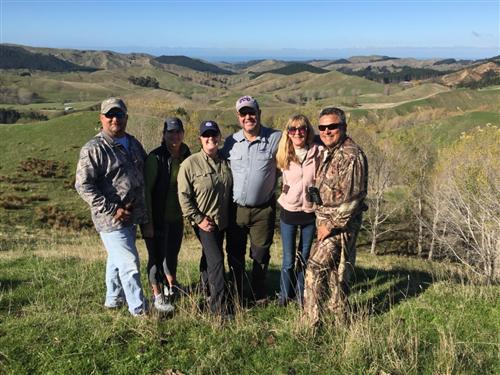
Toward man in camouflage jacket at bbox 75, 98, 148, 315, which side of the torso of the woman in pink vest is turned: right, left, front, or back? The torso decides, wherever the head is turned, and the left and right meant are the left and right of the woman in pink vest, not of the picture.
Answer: right

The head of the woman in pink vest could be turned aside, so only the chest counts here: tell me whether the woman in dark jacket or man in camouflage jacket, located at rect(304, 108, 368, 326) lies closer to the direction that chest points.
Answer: the man in camouflage jacket

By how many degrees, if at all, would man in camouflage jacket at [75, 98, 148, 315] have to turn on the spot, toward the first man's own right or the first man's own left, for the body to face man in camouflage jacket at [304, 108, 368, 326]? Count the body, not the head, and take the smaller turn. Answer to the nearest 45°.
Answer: approximately 45° to the first man's own left

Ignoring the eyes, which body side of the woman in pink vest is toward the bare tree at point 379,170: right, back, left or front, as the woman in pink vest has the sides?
back

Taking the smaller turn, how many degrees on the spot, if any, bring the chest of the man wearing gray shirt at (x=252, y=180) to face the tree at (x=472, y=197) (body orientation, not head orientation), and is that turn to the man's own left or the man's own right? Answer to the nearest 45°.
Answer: approximately 135° to the man's own left

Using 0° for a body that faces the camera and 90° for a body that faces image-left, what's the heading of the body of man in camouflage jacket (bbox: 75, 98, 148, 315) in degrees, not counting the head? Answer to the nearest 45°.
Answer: approximately 315°

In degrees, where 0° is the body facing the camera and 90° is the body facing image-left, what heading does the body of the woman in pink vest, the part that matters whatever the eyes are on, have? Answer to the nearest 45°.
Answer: approximately 0°

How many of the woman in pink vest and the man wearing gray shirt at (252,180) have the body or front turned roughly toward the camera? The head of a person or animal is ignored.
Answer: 2
